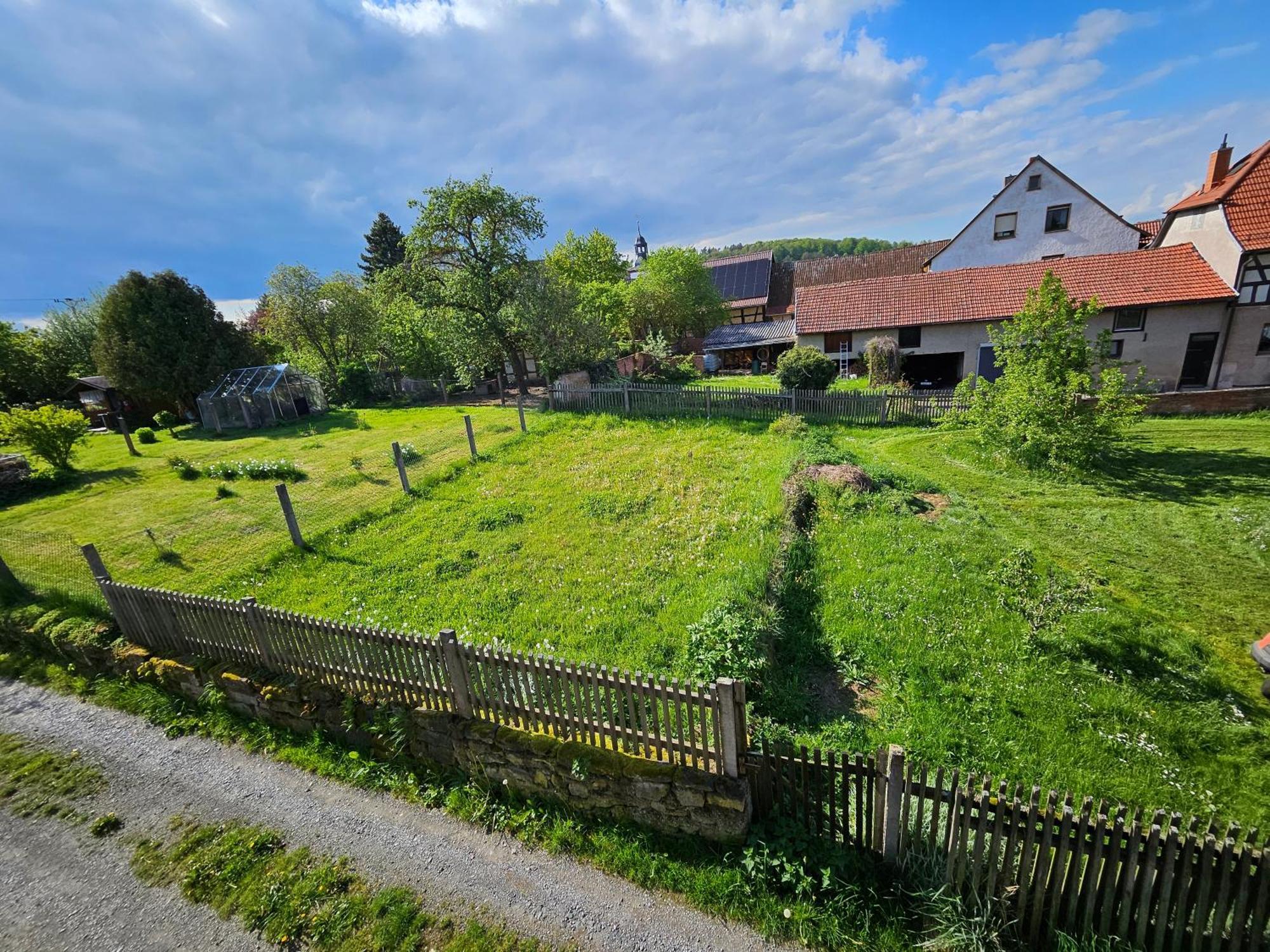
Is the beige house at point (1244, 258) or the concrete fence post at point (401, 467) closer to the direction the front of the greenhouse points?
the beige house

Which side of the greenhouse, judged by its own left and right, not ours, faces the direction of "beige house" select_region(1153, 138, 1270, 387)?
front

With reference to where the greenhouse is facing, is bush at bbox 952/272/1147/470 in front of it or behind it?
in front

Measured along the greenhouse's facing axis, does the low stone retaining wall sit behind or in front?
in front

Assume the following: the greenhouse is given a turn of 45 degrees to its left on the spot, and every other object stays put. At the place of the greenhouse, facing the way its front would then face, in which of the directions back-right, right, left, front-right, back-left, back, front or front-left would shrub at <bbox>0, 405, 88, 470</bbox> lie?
back-right

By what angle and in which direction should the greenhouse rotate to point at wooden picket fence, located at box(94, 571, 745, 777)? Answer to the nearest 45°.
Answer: approximately 45° to its right

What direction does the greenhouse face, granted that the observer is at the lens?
facing the viewer and to the right of the viewer

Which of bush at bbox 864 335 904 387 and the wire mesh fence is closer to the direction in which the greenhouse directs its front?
the bush

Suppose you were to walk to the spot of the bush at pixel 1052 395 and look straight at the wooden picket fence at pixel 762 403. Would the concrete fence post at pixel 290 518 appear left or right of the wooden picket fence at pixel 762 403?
left

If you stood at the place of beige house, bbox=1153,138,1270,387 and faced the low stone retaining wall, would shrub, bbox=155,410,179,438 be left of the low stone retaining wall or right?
right

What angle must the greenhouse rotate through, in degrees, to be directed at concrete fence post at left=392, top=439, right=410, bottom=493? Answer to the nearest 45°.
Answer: approximately 45° to its right
